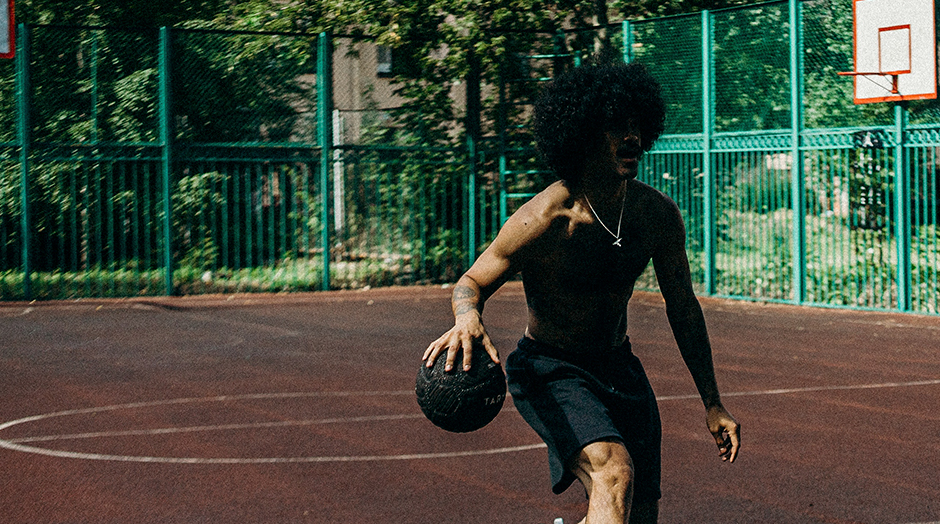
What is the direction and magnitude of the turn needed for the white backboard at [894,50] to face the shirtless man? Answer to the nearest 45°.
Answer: approximately 45° to its left

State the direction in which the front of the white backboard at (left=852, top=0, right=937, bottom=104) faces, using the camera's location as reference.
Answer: facing the viewer and to the left of the viewer

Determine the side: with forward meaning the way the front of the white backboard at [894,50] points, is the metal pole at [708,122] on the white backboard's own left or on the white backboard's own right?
on the white backboard's own right

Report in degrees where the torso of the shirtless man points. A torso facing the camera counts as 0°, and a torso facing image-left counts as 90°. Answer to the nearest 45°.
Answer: approximately 315°

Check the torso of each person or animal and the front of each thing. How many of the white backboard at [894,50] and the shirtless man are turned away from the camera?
0

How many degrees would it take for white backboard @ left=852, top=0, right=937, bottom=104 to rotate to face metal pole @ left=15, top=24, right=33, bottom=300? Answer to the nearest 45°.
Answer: approximately 45° to its right

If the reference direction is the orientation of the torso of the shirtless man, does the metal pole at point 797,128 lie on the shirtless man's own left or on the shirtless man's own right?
on the shirtless man's own left

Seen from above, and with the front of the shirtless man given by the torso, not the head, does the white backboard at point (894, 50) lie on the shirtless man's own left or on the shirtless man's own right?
on the shirtless man's own left

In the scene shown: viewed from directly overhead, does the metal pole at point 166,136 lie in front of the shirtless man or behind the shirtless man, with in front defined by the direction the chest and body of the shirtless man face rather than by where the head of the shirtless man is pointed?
behind

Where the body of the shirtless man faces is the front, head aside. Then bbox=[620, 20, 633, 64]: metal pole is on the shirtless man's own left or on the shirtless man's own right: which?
on the shirtless man's own left

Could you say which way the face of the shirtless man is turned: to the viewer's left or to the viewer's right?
to the viewer's right
